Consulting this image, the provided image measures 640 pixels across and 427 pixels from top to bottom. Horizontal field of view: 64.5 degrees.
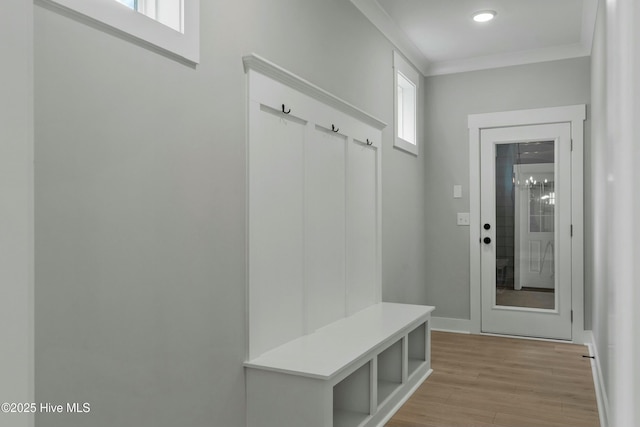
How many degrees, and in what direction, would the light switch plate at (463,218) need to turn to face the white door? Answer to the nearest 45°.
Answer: approximately 90° to its left

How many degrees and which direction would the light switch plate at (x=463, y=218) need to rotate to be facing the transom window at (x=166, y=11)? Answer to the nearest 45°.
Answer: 0° — it already faces it

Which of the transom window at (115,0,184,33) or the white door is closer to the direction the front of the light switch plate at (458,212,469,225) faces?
the transom window

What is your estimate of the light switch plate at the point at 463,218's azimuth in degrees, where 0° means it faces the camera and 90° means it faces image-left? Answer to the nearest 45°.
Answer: approximately 0°
